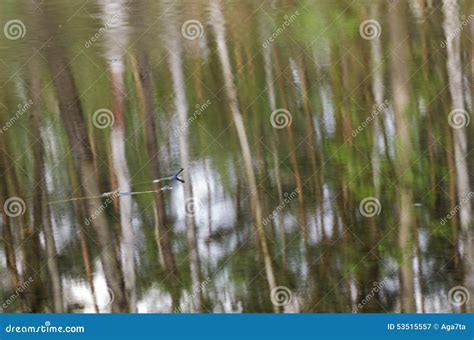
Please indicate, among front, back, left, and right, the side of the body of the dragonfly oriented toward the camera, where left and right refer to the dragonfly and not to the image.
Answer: right
